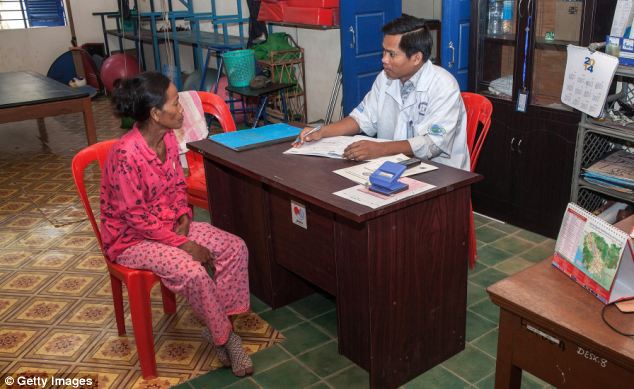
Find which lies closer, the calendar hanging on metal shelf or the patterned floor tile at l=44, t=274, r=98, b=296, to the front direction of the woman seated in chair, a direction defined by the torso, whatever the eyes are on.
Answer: the calendar hanging on metal shelf

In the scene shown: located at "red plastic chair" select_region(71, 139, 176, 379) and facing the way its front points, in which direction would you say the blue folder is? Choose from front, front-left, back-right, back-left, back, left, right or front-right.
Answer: left

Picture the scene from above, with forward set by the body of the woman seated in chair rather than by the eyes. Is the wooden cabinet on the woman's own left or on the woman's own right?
on the woman's own left

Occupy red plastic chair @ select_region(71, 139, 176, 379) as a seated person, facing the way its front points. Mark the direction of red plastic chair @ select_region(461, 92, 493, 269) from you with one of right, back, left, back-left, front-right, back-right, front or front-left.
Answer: front-left

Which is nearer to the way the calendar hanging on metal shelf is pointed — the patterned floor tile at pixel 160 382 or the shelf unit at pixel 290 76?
the patterned floor tile

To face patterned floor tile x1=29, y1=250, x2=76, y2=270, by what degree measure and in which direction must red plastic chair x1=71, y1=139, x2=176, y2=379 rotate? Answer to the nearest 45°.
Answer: approximately 135° to its left

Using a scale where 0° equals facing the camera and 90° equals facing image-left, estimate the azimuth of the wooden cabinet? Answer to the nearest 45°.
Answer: approximately 45°

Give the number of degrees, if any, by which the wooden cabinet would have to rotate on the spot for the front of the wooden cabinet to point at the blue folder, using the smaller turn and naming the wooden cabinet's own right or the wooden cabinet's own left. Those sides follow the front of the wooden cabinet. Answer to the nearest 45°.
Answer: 0° — it already faces it

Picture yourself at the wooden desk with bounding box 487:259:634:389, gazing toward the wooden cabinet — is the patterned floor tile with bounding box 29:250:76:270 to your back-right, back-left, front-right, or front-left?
front-left

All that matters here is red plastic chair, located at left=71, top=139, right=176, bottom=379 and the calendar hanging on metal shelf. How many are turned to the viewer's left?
0

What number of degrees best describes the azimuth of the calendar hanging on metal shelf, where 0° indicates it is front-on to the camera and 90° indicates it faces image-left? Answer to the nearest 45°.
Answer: approximately 0°

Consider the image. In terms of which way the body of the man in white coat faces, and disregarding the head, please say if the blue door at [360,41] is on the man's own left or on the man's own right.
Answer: on the man's own right

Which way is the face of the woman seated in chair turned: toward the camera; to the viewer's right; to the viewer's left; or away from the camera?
to the viewer's right

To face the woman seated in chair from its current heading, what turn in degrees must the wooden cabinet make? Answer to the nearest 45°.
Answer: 0° — it already faces them

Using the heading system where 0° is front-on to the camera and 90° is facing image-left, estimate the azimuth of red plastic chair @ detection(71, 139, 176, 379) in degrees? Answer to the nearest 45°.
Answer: approximately 315°

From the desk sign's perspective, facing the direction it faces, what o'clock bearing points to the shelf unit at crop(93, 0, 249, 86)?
The shelf unit is roughly at 4 o'clock from the desk sign.
